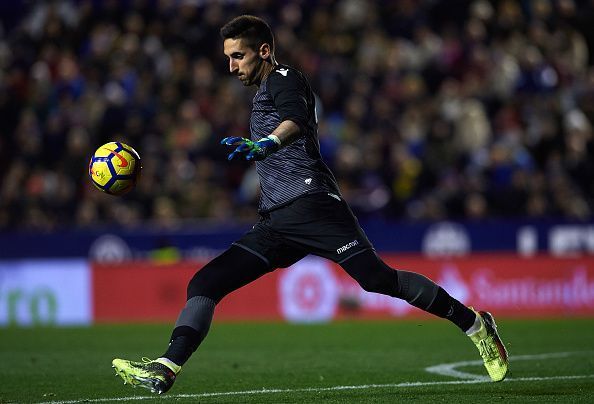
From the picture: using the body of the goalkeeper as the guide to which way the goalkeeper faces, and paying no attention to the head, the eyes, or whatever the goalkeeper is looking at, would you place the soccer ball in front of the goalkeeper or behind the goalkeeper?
in front

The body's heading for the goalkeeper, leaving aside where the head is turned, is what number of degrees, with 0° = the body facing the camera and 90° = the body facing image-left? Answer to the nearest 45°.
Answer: approximately 90°
